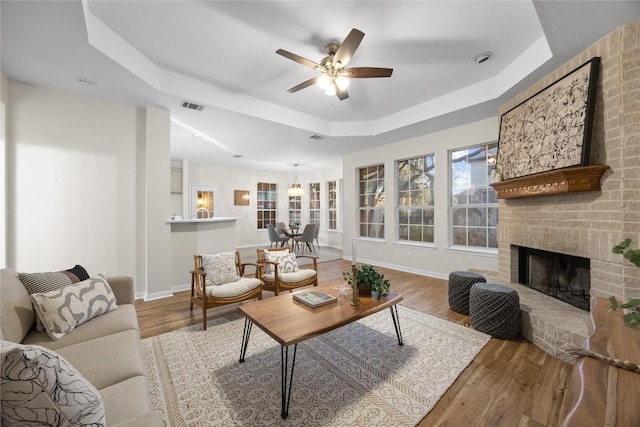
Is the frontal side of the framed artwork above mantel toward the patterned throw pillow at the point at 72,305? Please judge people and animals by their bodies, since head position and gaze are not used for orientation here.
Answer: yes

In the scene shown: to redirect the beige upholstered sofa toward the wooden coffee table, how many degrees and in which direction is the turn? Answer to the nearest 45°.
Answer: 0° — it already faces it

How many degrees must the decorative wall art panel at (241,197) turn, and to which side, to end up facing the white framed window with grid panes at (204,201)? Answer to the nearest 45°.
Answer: approximately 90° to its right

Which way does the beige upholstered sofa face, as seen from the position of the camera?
facing to the right of the viewer

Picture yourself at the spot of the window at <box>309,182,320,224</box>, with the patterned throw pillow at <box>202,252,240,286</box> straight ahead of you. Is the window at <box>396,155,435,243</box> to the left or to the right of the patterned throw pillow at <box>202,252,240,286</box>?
left

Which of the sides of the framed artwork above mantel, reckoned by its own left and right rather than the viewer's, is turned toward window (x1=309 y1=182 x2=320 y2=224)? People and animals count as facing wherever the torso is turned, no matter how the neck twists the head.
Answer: right

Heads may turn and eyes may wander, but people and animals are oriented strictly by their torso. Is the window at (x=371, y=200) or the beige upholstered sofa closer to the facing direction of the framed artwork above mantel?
the beige upholstered sofa
